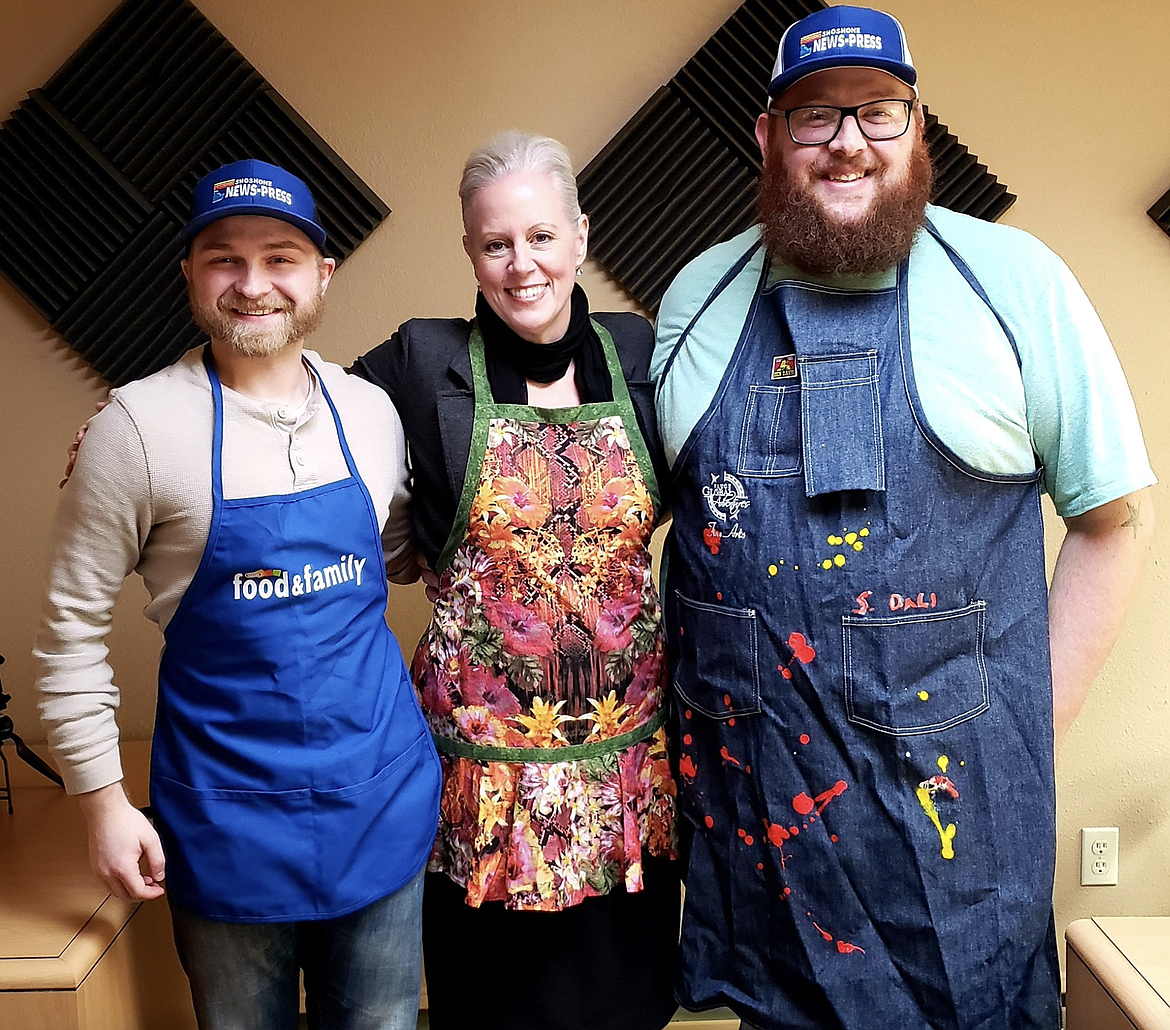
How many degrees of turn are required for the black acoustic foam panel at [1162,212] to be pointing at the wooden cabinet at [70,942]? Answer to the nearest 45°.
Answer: approximately 45° to its right

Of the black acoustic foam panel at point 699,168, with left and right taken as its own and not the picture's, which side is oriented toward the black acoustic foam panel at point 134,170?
right

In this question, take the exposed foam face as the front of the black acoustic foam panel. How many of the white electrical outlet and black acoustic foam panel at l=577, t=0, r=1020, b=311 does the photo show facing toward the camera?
2

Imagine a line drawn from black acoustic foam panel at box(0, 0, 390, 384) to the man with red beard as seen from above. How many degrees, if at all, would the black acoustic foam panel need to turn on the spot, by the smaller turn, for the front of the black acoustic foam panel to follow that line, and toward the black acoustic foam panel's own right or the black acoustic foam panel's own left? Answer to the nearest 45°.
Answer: approximately 45° to the black acoustic foam panel's own left

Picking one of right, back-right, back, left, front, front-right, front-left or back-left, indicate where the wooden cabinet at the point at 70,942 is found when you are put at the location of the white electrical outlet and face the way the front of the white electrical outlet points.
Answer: front-right

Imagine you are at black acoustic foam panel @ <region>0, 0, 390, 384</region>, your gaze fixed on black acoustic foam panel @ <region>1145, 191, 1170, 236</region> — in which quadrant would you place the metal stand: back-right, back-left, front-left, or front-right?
back-right

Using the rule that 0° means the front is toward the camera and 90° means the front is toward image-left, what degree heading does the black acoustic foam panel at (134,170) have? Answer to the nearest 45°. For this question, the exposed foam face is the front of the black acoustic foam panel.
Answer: approximately 0°

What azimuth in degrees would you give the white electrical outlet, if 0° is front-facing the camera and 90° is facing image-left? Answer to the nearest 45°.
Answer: approximately 0°

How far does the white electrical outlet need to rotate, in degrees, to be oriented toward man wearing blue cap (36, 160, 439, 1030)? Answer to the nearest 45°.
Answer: approximately 45° to its right
